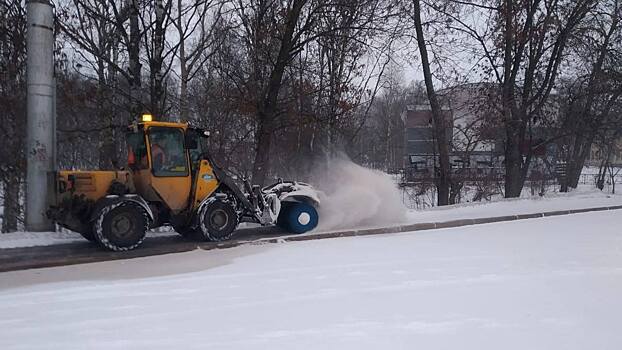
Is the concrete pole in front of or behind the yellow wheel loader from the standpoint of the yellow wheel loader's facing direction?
behind

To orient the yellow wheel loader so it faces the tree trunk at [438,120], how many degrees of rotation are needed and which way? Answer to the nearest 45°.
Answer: approximately 45° to its left

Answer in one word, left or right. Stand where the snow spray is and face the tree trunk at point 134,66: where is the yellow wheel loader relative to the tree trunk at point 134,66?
left

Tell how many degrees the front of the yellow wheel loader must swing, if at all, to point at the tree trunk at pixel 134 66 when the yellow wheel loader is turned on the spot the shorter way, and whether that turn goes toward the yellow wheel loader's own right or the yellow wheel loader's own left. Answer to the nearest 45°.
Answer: approximately 90° to the yellow wheel loader's own left

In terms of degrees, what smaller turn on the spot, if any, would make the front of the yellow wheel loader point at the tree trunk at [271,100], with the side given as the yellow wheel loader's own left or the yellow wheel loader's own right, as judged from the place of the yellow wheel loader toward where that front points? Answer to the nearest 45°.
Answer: approximately 45° to the yellow wheel loader's own left

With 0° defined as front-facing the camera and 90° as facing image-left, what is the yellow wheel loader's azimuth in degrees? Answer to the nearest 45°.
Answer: approximately 270°

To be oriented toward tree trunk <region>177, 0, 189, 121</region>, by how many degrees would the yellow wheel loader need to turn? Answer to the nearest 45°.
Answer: approximately 90° to its left

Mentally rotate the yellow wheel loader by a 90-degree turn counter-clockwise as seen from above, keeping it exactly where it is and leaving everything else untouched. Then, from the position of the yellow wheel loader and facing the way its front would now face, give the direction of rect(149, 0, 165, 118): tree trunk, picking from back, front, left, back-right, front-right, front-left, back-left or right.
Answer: front
